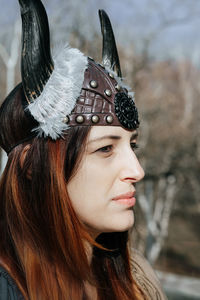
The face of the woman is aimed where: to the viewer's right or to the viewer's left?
to the viewer's right

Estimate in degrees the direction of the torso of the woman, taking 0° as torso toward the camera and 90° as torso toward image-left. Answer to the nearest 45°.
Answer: approximately 315°
